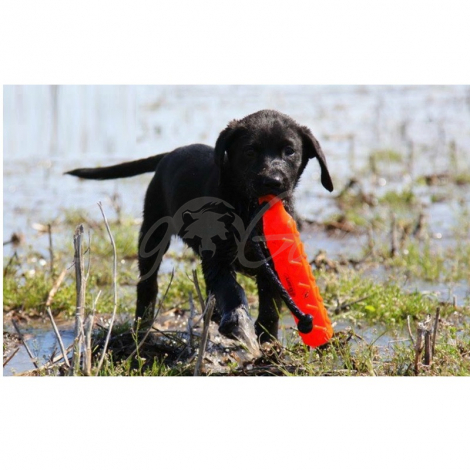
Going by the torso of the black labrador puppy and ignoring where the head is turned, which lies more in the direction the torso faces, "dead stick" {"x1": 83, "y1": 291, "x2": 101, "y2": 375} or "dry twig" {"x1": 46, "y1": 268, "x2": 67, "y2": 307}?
the dead stick

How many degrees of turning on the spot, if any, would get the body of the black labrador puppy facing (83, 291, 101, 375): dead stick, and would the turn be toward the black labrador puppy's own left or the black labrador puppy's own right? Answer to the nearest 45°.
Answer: approximately 90° to the black labrador puppy's own right

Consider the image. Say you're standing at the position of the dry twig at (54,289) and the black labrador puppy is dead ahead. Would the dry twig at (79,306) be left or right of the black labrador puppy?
right

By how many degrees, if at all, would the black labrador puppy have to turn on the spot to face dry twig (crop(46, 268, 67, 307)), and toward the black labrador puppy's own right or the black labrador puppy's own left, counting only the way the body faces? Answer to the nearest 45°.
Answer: approximately 180°

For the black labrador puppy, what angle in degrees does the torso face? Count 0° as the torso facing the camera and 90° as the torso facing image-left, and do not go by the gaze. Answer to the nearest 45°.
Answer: approximately 315°

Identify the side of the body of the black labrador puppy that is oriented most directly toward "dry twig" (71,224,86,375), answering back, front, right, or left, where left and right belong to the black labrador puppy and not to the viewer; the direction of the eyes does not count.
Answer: right
